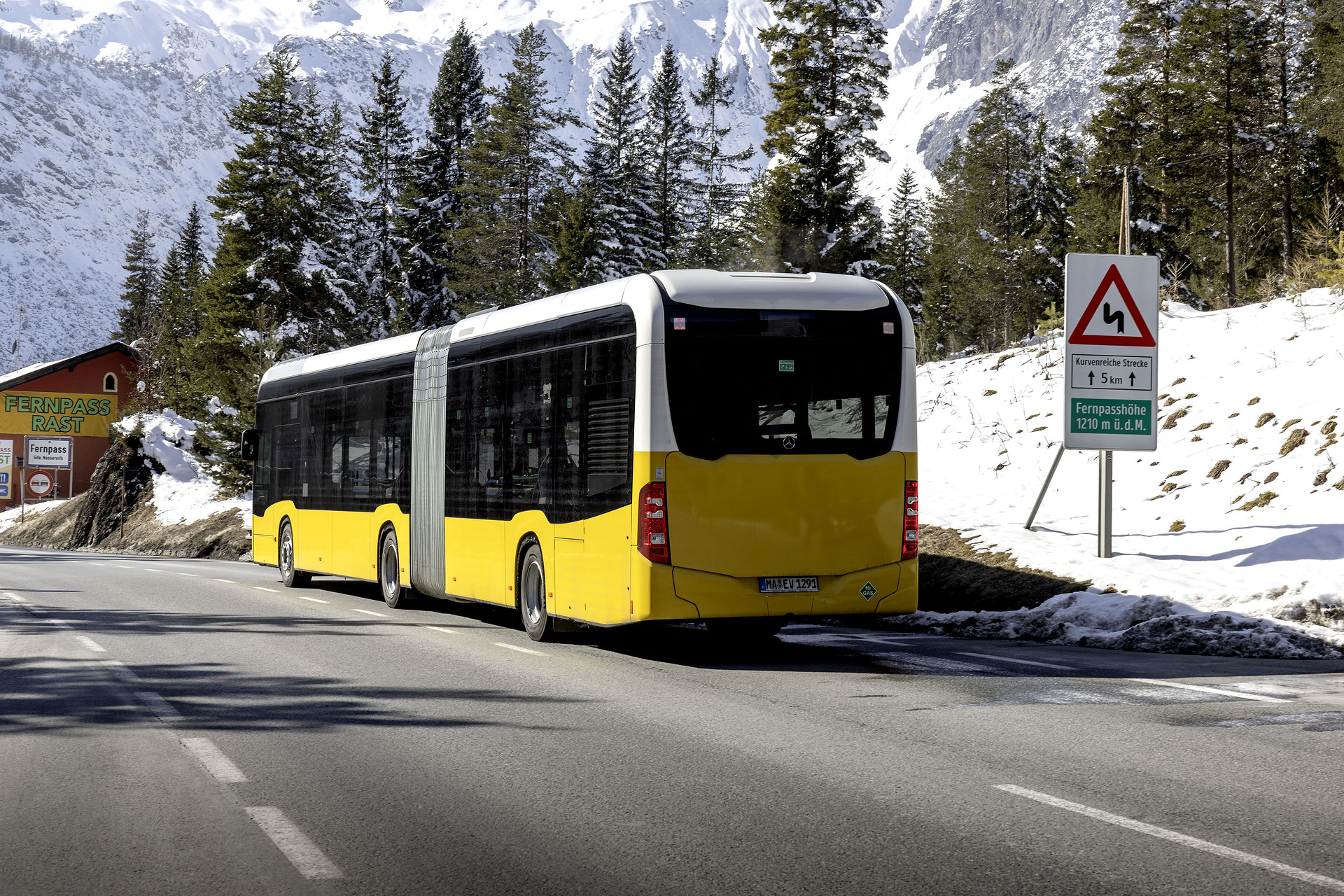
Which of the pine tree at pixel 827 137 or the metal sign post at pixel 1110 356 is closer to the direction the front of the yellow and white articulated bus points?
the pine tree

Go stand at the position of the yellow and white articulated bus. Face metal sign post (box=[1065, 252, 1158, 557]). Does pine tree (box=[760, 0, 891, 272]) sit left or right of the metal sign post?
left

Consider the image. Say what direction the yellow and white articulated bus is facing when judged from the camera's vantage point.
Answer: facing away from the viewer and to the left of the viewer

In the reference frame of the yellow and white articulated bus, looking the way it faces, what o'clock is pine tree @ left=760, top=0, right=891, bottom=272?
The pine tree is roughly at 2 o'clock from the yellow and white articulated bus.
